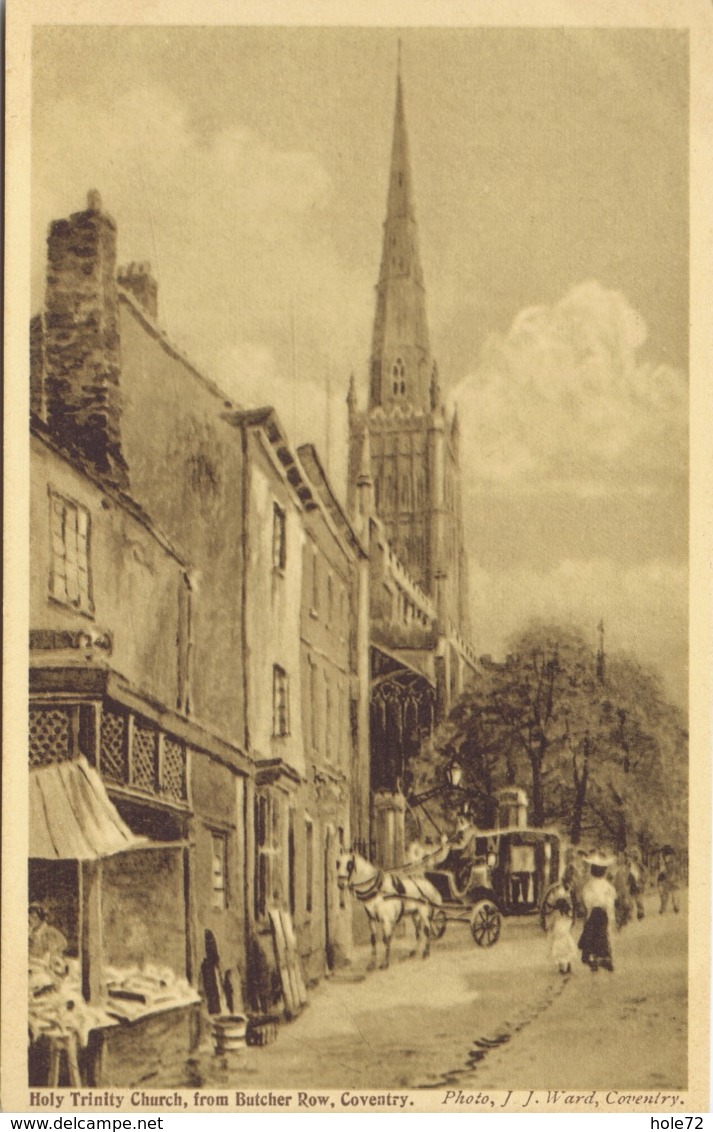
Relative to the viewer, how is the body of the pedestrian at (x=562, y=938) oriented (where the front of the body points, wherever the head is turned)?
away from the camera

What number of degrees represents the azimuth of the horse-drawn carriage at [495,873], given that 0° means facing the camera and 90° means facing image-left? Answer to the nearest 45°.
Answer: approximately 45°

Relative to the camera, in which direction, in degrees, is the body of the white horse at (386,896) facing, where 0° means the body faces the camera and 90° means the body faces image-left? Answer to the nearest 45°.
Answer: approximately 45°

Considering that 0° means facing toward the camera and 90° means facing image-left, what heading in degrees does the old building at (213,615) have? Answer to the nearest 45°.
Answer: approximately 315°

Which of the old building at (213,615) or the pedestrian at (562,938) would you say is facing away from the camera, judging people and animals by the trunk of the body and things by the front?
the pedestrian

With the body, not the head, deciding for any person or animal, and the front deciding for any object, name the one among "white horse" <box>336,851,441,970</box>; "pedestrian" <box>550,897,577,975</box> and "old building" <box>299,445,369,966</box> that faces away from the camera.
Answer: the pedestrian

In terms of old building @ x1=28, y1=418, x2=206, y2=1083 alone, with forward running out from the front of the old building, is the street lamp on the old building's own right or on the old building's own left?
on the old building's own left

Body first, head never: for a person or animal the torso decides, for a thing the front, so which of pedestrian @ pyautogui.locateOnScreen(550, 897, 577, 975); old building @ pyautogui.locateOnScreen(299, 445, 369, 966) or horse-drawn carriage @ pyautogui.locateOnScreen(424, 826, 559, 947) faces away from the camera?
the pedestrian
